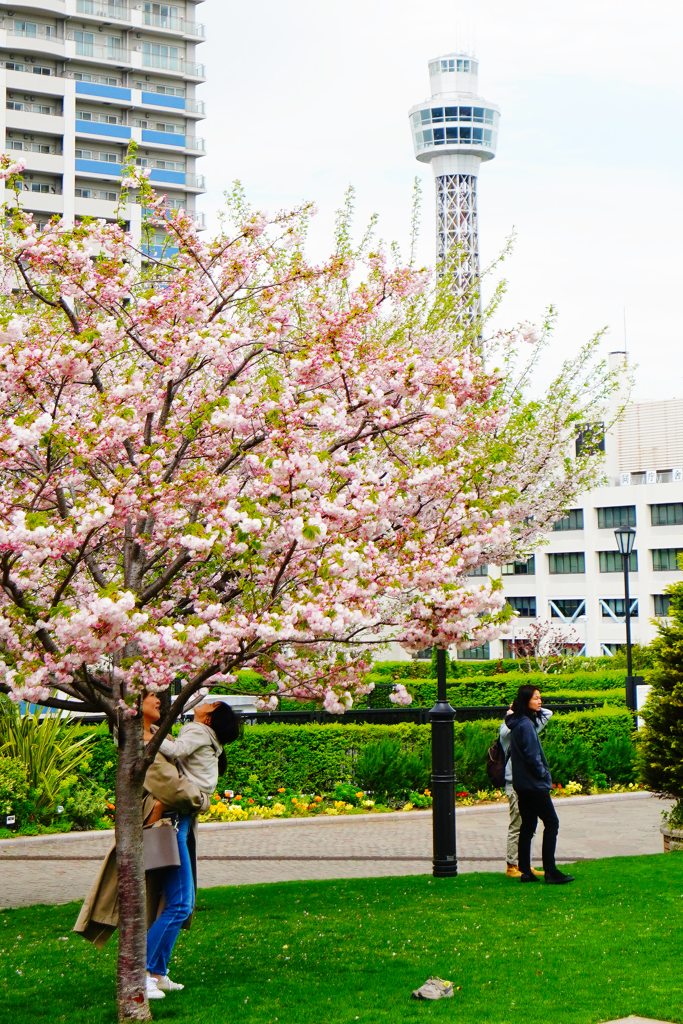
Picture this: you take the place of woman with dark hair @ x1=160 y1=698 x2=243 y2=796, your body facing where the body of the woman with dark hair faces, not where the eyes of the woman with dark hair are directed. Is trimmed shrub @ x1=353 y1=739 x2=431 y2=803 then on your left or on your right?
on your right

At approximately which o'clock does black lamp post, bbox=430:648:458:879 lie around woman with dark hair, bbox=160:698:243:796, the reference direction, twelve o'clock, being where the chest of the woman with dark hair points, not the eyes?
The black lamp post is roughly at 4 o'clock from the woman with dark hair.

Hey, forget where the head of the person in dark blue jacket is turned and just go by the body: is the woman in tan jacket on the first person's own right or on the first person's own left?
on the first person's own right

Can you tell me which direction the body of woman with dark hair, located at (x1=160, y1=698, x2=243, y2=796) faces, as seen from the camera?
to the viewer's left

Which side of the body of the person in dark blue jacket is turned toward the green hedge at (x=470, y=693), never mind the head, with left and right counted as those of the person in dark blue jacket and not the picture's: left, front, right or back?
left

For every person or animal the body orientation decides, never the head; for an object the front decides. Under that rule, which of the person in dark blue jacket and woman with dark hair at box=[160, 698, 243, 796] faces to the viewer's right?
the person in dark blue jacket

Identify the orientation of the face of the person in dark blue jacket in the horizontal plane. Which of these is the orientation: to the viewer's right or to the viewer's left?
to the viewer's right

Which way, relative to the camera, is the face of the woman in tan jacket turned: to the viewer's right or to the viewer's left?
to the viewer's right

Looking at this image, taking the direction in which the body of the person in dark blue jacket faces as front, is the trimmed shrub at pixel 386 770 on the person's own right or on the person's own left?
on the person's own left

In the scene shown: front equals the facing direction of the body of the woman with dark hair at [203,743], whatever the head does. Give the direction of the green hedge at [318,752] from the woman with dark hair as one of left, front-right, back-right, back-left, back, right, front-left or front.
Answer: right

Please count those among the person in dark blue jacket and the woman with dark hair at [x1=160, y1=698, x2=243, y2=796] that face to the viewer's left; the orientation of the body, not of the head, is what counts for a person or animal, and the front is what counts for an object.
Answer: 1

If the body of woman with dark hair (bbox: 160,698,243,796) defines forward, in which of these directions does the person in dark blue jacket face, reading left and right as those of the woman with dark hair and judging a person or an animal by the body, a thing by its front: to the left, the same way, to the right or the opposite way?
the opposite way

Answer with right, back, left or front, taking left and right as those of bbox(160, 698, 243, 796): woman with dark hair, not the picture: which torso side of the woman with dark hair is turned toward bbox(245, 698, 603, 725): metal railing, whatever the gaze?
right

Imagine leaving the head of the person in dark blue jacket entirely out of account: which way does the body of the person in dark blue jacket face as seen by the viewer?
to the viewer's right

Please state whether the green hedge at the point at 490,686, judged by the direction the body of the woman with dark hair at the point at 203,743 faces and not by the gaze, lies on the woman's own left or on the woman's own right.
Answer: on the woman's own right
